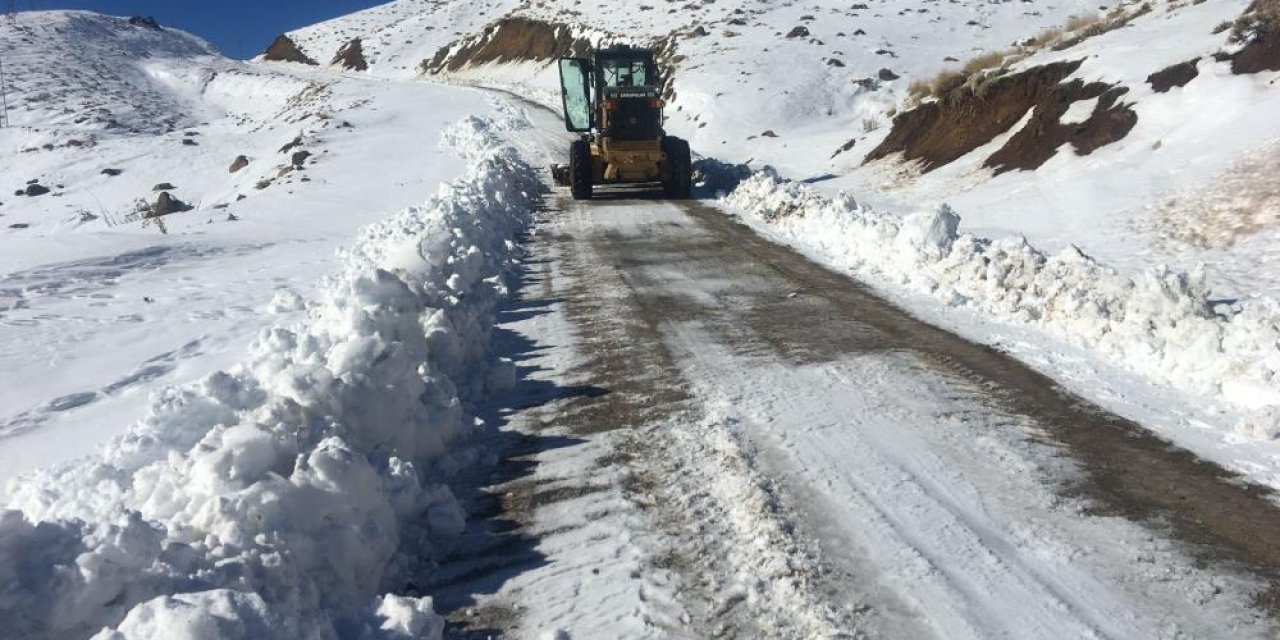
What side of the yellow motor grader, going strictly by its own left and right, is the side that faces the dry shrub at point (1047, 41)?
right

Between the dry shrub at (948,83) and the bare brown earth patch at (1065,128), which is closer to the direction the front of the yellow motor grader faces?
the dry shrub

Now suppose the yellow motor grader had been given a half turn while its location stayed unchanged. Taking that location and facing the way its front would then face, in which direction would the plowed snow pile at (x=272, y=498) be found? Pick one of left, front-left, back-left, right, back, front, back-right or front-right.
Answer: front

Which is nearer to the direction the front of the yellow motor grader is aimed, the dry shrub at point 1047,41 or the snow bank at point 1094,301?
the dry shrub

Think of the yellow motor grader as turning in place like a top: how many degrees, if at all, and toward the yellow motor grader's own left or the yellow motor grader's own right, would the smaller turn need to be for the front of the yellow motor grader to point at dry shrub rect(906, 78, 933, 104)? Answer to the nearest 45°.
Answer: approximately 45° to the yellow motor grader's own right

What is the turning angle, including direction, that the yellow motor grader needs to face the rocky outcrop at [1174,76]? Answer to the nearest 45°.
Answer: approximately 135° to its right

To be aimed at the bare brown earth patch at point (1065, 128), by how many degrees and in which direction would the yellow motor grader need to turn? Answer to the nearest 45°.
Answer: approximately 135° to its right

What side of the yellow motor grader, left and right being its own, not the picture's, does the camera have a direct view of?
back
